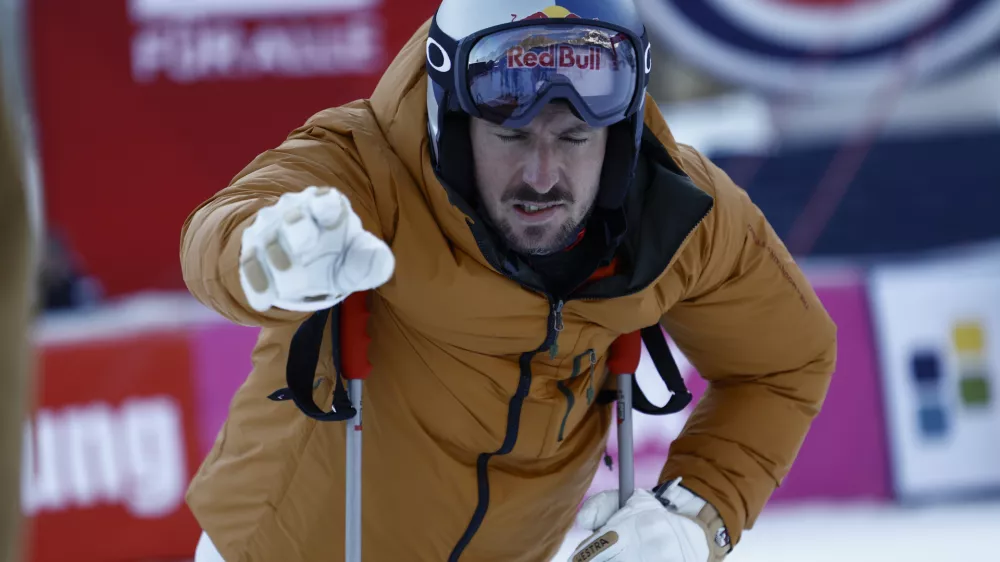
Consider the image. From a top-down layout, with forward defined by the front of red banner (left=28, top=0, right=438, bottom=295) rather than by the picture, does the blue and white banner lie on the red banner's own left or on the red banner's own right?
on the red banner's own left

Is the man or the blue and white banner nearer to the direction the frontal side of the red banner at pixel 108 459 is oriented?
the man

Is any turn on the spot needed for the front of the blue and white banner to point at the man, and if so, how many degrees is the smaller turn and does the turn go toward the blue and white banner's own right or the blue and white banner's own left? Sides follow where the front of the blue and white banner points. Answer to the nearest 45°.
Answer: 0° — it already faces them

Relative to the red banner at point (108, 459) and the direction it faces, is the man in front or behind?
in front

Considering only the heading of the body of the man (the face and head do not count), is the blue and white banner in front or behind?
behind

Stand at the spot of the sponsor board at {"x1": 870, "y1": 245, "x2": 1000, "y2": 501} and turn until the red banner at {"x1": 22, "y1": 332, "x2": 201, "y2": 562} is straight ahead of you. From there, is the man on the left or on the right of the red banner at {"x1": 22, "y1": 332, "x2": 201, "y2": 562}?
left

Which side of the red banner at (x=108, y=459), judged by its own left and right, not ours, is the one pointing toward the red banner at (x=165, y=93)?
back

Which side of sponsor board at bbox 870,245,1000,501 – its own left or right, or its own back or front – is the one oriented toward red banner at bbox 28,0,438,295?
right

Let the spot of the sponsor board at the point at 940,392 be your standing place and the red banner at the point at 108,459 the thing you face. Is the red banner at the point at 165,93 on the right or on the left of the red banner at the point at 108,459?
right
